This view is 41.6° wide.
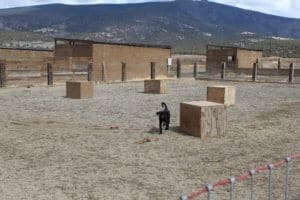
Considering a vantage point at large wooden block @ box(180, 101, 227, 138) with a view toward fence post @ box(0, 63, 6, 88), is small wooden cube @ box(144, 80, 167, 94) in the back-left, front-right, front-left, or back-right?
front-right

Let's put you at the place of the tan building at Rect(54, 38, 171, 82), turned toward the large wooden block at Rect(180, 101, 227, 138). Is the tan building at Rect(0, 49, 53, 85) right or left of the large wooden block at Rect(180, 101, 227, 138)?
right

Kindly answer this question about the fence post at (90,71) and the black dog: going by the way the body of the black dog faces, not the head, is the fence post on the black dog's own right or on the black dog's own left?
on the black dog's own right

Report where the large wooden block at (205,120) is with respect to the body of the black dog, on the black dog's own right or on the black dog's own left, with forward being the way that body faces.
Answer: on the black dog's own left

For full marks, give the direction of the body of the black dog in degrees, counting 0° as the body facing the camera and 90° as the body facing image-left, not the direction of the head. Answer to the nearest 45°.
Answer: approximately 45°

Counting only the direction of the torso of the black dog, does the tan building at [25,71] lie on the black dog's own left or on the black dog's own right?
on the black dog's own right

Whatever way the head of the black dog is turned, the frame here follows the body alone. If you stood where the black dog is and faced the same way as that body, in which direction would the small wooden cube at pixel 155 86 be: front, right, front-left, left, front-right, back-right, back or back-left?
back-right

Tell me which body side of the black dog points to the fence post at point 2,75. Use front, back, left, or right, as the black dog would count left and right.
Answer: right

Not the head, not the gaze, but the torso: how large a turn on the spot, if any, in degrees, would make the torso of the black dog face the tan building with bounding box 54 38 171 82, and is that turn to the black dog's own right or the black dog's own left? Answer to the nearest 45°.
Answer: approximately 135° to the black dog's own right

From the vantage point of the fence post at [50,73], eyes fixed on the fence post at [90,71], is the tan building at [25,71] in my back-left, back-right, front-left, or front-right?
back-left

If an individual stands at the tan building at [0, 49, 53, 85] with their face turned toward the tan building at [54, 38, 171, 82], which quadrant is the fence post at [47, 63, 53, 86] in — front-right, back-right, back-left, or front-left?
front-right

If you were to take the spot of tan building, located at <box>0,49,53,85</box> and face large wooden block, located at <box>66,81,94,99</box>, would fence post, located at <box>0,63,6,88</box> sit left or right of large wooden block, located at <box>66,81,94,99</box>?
right
